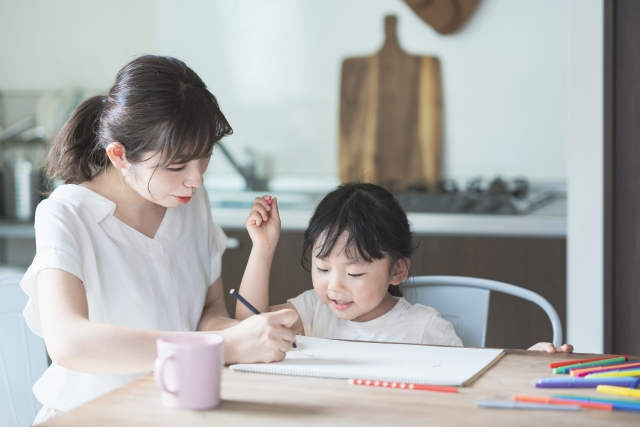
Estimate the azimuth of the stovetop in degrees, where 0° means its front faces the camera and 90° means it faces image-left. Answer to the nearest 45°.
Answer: approximately 0°

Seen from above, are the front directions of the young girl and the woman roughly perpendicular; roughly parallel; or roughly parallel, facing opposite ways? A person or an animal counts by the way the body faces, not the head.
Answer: roughly perpendicular

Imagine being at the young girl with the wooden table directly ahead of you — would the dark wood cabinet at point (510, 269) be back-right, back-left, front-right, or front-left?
back-left

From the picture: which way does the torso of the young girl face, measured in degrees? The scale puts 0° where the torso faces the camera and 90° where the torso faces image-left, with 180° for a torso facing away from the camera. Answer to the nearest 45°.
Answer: approximately 45°

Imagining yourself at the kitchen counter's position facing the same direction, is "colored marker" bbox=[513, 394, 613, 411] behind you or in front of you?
in front

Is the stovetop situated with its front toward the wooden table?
yes

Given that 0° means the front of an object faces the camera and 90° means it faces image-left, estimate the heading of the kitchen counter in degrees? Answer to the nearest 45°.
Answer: approximately 0°

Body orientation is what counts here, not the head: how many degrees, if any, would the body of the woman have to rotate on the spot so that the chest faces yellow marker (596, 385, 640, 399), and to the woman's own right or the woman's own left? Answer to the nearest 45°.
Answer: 0° — they already face it

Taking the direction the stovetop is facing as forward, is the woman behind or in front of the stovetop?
in front
